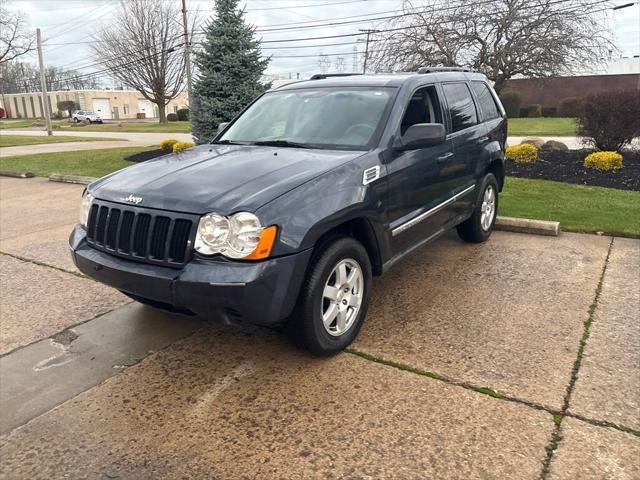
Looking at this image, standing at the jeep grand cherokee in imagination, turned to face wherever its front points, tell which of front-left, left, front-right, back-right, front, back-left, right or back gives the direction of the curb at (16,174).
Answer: right

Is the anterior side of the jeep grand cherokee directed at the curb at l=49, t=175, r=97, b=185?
no

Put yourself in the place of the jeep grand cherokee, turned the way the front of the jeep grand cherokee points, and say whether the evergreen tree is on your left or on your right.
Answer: on your right

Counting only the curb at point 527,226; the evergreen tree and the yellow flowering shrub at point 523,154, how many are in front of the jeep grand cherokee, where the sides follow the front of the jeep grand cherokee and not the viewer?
0

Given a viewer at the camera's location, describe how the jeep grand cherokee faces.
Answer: facing the viewer and to the left of the viewer

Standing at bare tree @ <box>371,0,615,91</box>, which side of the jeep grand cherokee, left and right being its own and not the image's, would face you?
back

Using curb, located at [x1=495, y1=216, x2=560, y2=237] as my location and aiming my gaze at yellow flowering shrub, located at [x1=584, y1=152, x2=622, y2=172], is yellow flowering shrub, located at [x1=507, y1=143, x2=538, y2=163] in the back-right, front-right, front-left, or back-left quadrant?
front-left

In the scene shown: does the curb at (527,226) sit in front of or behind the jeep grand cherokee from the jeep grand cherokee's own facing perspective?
behind

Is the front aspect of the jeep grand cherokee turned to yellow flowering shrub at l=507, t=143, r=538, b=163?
no
